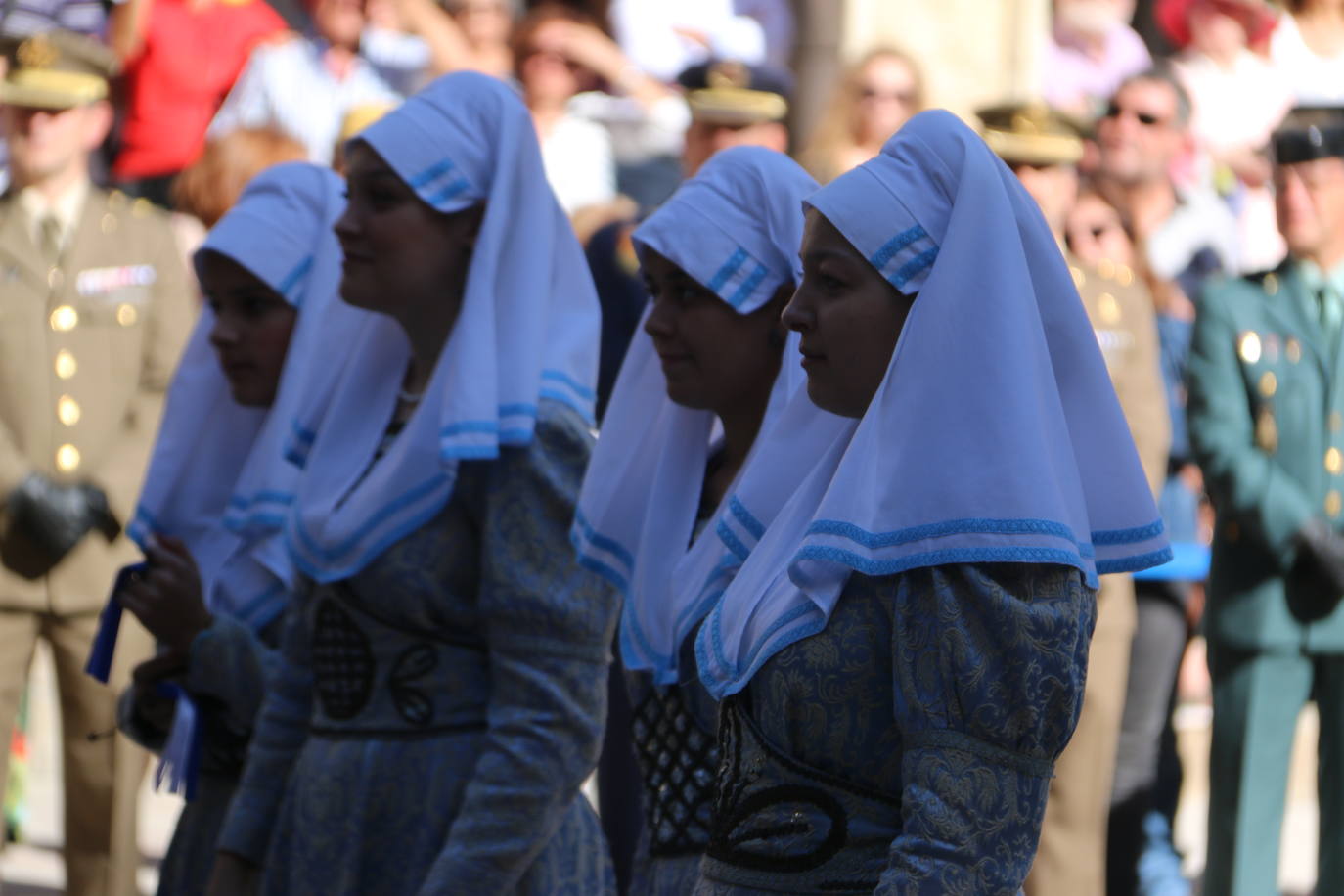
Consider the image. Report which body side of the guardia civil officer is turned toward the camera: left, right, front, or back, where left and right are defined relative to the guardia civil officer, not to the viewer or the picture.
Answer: front

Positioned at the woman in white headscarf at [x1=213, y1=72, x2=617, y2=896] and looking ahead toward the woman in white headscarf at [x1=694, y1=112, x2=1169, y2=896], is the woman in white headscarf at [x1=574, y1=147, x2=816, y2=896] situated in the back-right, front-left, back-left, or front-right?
front-left

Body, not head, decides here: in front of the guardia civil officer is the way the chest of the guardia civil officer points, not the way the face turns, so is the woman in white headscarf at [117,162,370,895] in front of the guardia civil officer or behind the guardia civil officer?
in front

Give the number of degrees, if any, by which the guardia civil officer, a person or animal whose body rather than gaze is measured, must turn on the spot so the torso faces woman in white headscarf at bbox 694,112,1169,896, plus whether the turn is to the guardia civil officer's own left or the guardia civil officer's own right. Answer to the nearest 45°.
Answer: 0° — they already face them

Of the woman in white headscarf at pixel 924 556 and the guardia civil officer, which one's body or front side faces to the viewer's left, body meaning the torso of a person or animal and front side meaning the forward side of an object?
the woman in white headscarf

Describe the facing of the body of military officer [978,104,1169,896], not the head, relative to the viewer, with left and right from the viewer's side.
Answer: facing the viewer

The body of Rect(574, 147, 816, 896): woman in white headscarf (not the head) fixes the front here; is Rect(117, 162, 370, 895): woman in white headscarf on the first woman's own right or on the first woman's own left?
on the first woman's own right

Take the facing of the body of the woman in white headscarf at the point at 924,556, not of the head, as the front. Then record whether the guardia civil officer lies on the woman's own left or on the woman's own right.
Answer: on the woman's own right

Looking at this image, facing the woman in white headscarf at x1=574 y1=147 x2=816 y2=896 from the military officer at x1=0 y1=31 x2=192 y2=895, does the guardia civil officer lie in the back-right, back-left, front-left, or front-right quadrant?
front-left

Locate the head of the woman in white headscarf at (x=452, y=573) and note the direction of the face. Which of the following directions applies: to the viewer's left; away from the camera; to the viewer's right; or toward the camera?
to the viewer's left

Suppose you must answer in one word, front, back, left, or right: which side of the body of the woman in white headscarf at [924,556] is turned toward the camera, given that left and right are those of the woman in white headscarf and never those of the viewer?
left

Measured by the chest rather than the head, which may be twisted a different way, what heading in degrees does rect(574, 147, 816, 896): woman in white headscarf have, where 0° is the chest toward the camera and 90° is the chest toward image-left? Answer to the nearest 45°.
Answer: approximately 45°

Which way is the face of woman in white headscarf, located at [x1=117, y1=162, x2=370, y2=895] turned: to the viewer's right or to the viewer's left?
to the viewer's left

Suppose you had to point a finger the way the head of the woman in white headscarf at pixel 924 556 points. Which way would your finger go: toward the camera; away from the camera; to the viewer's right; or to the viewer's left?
to the viewer's left

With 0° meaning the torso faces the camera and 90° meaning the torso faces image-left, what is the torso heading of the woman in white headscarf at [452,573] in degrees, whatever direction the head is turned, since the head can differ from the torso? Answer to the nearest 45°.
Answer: approximately 45°
